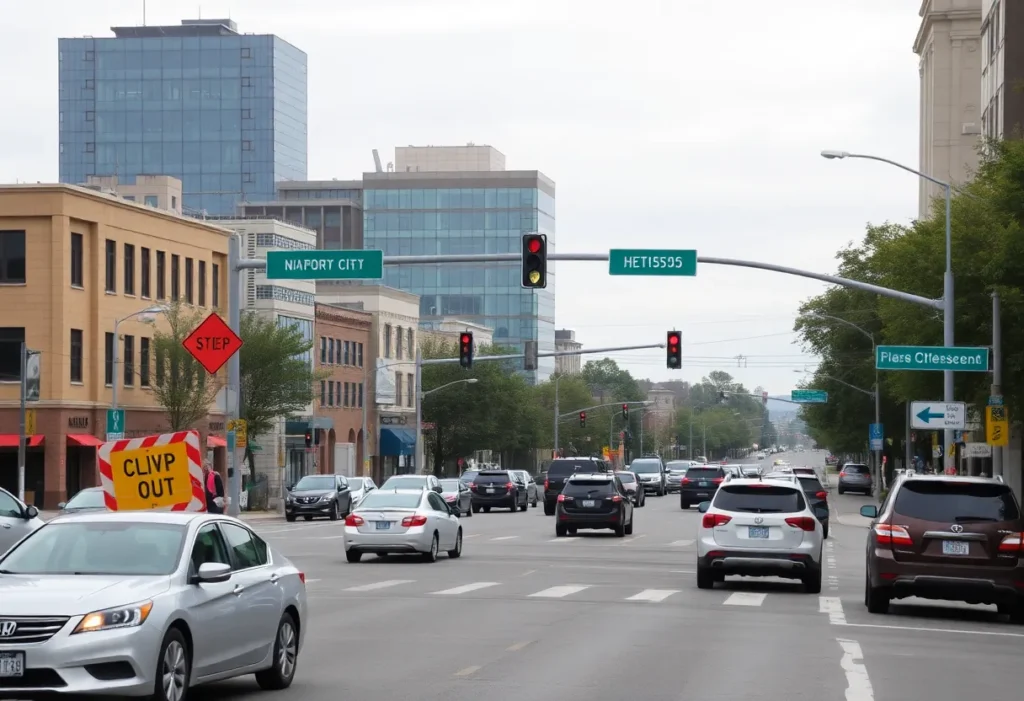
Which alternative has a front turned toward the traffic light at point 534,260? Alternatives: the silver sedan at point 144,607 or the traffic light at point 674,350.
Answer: the traffic light at point 674,350

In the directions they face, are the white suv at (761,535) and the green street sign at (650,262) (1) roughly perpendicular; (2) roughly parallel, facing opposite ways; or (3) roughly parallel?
roughly parallel, facing opposite ways

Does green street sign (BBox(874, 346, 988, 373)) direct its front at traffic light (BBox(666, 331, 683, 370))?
no

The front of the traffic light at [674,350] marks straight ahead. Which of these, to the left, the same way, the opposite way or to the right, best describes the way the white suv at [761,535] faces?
the opposite way

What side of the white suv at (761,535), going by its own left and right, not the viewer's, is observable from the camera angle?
back

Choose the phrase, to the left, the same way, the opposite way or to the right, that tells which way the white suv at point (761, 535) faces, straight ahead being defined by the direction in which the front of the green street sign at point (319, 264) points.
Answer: the opposite way

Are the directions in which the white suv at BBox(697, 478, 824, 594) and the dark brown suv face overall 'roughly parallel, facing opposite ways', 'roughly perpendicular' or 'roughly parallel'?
roughly parallel

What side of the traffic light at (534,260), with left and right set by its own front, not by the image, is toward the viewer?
front

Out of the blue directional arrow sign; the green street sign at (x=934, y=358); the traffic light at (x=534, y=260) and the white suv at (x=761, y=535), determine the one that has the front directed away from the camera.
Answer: the white suv

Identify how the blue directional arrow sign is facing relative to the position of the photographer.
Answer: facing the viewer

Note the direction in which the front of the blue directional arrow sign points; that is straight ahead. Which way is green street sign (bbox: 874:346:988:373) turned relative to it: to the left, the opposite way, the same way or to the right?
the same way

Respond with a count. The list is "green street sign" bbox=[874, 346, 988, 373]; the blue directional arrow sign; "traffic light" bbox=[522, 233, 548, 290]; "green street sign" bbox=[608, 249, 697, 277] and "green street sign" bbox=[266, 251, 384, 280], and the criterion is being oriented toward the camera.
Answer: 5

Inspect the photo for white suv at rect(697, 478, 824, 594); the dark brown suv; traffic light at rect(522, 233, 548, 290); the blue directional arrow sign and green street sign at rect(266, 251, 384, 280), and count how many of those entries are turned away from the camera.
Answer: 2

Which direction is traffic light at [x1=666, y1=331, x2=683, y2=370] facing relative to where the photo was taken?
toward the camera

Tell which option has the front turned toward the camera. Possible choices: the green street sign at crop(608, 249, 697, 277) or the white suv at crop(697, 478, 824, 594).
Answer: the green street sign

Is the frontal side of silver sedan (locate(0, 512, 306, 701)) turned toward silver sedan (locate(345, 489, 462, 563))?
no

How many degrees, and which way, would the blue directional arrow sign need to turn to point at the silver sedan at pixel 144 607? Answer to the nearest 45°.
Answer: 0° — it already faces it

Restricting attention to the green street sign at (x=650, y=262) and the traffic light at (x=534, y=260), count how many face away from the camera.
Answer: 0

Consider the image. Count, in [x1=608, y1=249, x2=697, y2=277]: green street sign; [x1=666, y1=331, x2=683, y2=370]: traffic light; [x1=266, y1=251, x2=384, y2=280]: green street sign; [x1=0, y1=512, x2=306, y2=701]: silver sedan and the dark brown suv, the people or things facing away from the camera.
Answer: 1
